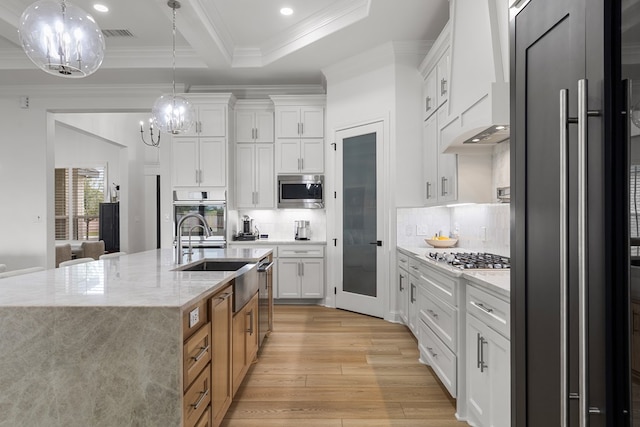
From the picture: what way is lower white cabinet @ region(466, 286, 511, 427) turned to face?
to the viewer's left

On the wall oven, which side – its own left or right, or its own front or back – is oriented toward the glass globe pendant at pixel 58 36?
front

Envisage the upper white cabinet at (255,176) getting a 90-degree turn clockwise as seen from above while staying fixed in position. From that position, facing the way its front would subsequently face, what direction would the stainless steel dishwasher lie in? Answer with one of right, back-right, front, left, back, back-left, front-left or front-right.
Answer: left

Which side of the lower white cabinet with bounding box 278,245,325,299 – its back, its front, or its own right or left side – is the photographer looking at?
front

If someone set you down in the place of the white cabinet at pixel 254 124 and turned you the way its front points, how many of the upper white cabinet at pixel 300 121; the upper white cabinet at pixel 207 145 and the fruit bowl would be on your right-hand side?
1

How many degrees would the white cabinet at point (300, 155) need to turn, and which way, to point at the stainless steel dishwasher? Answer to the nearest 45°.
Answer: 0° — it already faces it

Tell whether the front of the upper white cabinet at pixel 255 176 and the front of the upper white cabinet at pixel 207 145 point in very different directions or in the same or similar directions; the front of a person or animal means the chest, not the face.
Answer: same or similar directions

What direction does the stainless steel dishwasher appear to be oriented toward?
to the viewer's right

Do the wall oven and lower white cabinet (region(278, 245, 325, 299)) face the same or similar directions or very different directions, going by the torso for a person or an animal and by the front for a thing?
same or similar directions

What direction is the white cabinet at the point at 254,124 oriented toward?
toward the camera

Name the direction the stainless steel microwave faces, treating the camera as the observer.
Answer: facing the viewer

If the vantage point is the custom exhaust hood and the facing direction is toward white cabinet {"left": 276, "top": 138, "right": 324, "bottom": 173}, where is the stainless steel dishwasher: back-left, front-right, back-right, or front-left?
front-left

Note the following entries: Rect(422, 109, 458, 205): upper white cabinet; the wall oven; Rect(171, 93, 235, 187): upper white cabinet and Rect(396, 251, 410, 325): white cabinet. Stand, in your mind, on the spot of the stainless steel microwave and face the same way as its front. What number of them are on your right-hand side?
2

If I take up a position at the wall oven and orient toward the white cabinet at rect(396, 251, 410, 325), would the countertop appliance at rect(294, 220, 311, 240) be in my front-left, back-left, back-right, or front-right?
front-left

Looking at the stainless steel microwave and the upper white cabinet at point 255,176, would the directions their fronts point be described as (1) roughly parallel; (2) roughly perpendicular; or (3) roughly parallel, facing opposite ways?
roughly parallel

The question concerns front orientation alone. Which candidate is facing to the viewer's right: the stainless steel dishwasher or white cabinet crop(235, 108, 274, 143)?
the stainless steel dishwasher

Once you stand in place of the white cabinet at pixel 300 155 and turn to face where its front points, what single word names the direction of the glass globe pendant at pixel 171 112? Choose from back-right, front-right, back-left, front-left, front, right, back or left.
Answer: front-right

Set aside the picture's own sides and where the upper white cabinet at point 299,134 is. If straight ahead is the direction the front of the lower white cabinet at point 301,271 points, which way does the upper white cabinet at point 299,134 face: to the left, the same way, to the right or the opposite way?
the same way

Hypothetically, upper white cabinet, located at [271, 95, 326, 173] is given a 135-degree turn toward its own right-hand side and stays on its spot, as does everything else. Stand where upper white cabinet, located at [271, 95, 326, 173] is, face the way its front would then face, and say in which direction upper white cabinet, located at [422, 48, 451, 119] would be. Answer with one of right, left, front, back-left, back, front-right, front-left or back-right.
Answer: back

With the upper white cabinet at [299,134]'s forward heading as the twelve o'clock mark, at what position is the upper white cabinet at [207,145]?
the upper white cabinet at [207,145] is roughly at 3 o'clock from the upper white cabinet at [299,134].

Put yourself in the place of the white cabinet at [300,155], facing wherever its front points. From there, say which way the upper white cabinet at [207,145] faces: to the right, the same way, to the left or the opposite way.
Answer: the same way
